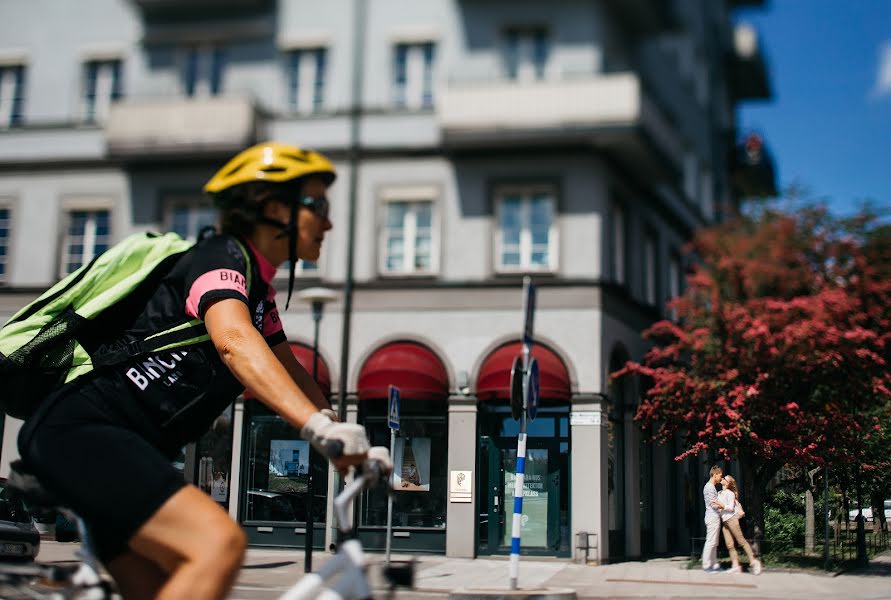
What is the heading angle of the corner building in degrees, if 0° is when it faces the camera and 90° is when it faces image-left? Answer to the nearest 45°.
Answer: approximately 0°

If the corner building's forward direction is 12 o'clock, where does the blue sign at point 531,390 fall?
The blue sign is roughly at 12 o'clock from the corner building.

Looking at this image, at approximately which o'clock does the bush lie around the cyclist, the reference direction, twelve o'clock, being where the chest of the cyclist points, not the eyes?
The bush is roughly at 10 o'clock from the cyclist.

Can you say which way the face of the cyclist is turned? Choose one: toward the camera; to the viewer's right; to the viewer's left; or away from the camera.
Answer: to the viewer's right

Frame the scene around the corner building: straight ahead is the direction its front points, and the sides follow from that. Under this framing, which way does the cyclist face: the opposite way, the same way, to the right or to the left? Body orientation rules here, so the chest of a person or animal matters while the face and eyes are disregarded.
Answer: to the left

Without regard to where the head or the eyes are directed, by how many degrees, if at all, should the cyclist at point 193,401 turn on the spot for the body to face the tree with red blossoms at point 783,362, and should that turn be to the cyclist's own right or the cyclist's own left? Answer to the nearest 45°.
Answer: approximately 45° to the cyclist's own left

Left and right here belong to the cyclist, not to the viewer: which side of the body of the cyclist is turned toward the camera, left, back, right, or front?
right

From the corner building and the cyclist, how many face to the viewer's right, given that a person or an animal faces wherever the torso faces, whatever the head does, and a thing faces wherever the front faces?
1

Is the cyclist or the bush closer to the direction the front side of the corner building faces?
the cyclist
